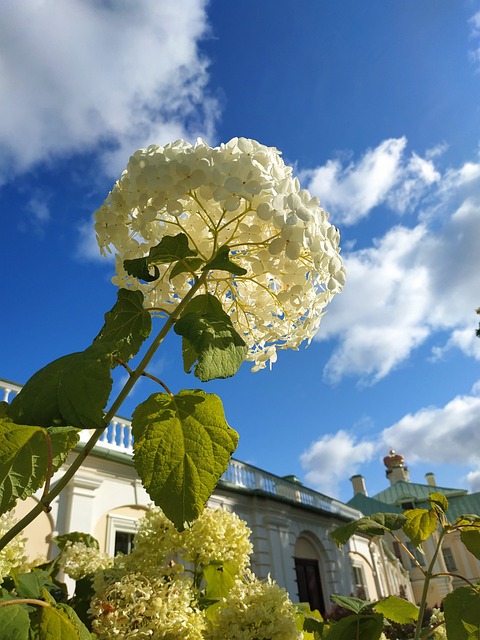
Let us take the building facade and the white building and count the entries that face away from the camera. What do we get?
0

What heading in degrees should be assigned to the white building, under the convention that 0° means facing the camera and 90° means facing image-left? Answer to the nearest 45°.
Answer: approximately 315°

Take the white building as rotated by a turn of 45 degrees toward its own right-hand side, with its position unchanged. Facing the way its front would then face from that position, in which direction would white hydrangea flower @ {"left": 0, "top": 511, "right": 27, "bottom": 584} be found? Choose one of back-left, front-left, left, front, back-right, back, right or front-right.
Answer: front

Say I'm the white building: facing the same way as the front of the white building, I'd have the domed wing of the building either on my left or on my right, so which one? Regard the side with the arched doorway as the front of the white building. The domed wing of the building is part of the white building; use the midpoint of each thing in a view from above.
on my left
